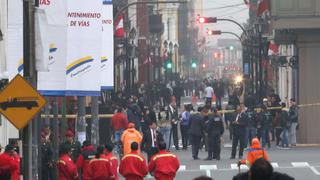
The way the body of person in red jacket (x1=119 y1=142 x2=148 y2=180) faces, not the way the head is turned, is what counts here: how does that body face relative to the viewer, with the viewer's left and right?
facing away from the viewer

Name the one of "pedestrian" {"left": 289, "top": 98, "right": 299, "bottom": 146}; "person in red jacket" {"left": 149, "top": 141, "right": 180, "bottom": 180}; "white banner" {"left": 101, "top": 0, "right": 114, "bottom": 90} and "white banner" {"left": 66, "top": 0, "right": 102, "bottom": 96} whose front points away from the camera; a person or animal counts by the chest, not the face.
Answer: the person in red jacket

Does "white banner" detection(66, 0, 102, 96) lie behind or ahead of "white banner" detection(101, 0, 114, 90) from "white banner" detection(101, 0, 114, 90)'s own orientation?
ahead

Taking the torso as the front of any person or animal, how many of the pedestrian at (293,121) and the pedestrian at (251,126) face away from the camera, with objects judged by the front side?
1

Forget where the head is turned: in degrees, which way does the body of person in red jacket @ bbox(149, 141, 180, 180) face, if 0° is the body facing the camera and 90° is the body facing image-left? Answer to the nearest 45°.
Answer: approximately 180°

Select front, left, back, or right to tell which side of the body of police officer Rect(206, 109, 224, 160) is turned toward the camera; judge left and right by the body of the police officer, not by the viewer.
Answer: back

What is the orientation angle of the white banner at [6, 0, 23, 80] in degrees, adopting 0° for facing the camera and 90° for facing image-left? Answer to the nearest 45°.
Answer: approximately 0°

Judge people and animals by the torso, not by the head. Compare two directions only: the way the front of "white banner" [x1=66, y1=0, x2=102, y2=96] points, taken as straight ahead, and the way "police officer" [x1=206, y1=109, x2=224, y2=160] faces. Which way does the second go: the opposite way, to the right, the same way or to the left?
the opposite way

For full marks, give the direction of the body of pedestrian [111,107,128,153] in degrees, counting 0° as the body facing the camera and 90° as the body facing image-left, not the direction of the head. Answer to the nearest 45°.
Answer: approximately 180°
